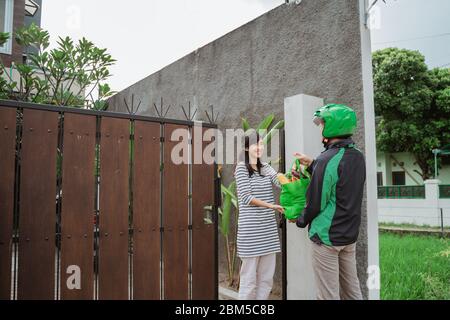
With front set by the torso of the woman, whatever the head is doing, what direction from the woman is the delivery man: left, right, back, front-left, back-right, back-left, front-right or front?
front

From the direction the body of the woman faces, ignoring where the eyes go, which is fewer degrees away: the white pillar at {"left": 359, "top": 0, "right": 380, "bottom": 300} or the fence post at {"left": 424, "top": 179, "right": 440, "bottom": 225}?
the white pillar

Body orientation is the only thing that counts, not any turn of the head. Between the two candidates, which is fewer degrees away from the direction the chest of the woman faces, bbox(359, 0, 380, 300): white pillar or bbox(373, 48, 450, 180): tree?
the white pillar

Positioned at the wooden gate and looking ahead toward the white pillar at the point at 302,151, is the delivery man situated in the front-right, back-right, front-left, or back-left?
front-right

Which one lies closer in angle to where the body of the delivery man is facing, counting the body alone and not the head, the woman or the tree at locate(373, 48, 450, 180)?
the woman

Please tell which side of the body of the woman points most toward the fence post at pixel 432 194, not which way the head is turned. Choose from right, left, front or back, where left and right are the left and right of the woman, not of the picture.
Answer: left

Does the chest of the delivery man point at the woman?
yes

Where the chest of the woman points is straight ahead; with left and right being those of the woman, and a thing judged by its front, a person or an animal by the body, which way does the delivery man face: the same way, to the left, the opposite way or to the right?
the opposite way

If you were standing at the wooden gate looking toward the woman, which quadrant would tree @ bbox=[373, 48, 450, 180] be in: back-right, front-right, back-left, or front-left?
front-left

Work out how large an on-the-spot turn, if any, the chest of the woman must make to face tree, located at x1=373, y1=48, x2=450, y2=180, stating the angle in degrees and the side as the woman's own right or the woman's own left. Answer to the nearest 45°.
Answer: approximately 90° to the woman's own left

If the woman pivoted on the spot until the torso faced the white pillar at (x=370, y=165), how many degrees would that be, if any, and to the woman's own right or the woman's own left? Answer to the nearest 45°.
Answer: approximately 45° to the woman's own left

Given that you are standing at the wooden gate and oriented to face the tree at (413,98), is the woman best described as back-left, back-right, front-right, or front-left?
front-right

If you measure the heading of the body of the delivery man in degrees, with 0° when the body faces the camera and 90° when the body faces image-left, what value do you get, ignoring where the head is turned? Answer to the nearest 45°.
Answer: approximately 135°

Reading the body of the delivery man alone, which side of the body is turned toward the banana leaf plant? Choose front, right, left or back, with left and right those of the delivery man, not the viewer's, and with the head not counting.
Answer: front

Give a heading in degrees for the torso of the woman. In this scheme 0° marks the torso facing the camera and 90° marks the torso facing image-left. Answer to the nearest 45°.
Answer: approximately 315°
